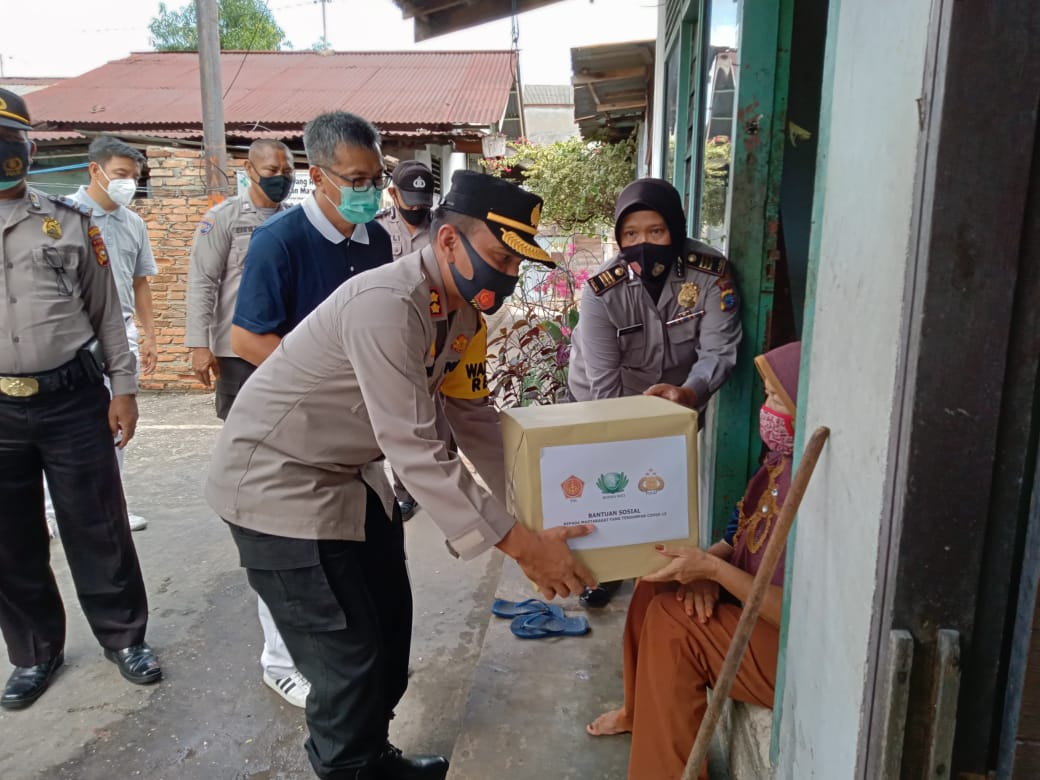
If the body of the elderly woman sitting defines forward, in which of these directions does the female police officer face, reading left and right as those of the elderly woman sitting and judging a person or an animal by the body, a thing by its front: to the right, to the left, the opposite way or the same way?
to the left

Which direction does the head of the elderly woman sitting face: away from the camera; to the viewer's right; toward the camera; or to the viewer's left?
to the viewer's left

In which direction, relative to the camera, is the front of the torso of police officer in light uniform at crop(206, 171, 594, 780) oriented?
to the viewer's right

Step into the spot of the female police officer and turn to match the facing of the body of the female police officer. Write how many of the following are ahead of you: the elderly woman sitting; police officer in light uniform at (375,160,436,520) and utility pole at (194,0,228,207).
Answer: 1

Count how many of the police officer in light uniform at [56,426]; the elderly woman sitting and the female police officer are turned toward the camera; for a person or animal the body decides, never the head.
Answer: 2

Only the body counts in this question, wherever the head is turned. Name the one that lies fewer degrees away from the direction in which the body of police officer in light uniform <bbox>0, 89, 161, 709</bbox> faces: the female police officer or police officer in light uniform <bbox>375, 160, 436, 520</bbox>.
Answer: the female police officer

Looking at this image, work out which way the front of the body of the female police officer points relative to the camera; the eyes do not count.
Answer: toward the camera

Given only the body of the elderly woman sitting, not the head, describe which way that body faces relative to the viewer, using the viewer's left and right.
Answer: facing to the left of the viewer

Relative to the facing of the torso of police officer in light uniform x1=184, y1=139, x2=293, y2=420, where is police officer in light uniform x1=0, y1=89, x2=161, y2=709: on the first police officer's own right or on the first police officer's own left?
on the first police officer's own right

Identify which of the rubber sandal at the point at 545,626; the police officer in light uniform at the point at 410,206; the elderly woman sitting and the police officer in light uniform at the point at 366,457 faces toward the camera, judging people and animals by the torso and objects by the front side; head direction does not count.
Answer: the police officer in light uniform at the point at 410,206

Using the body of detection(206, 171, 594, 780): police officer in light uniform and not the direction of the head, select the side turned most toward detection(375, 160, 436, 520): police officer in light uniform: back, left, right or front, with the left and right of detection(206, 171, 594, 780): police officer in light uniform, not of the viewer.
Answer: left

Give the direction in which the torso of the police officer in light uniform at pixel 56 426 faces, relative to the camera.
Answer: toward the camera
